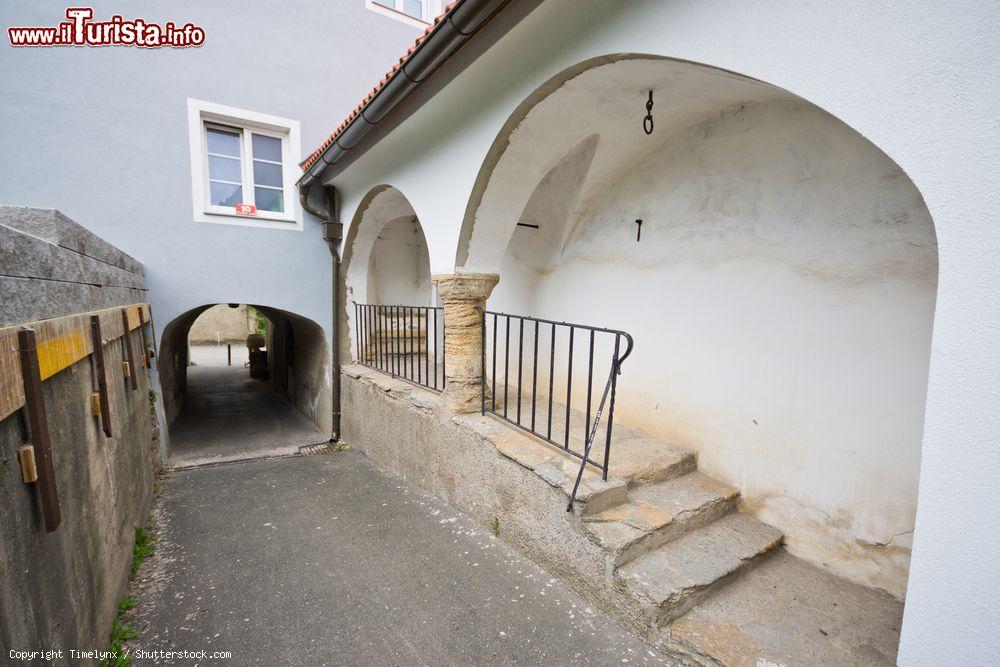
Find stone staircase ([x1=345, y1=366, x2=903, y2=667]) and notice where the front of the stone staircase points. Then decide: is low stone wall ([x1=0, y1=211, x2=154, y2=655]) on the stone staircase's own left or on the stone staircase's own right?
on the stone staircase's own right

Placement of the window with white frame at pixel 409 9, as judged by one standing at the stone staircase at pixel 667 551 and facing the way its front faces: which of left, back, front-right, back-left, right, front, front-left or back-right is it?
back

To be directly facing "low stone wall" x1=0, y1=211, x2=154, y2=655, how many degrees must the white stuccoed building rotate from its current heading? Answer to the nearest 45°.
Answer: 0° — it already faces it

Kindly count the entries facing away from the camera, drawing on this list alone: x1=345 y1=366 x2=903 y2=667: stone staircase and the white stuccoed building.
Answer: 0

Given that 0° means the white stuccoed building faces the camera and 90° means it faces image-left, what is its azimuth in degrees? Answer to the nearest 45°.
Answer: approximately 45°
